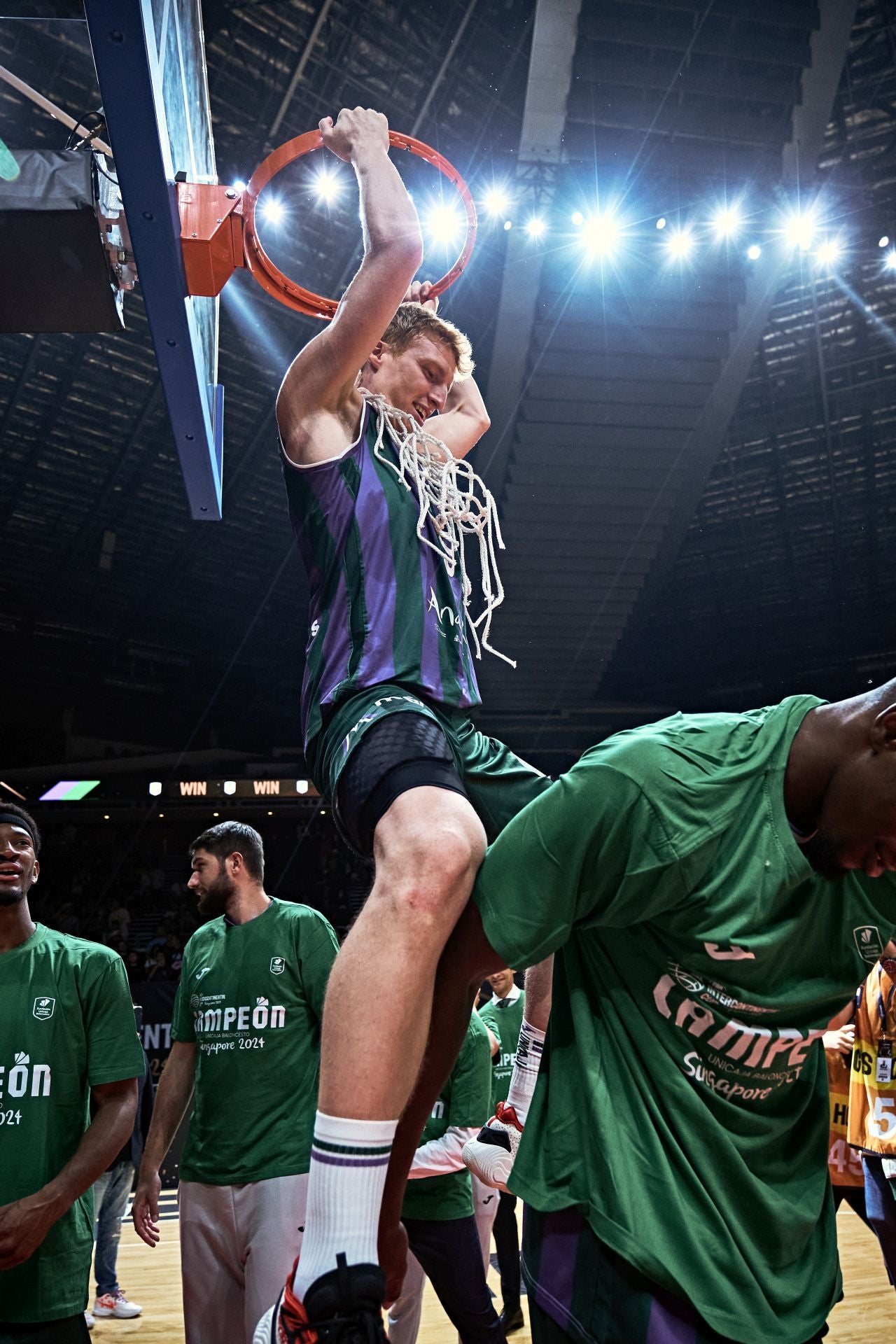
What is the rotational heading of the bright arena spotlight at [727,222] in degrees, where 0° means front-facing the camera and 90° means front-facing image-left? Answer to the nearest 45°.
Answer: approximately 0°

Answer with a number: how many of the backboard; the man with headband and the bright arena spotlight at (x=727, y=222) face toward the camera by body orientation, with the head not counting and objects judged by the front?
2

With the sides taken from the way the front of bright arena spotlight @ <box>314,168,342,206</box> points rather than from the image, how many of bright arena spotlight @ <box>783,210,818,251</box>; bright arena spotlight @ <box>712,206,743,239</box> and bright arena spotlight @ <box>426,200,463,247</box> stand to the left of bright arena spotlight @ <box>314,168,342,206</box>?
3

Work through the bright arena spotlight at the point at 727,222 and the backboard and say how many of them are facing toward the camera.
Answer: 1

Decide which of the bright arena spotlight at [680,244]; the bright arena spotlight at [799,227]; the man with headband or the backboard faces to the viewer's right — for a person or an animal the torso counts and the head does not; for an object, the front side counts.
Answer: the backboard

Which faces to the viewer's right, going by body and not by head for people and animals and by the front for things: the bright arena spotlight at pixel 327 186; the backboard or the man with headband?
the backboard

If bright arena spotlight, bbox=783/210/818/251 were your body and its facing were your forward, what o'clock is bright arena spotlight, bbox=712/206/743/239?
bright arena spotlight, bbox=712/206/743/239 is roughly at 2 o'clock from bright arena spotlight, bbox=783/210/818/251.

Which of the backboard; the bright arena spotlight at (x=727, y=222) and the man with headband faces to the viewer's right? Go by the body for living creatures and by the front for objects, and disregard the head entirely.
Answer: the backboard

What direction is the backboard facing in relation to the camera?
to the viewer's right
